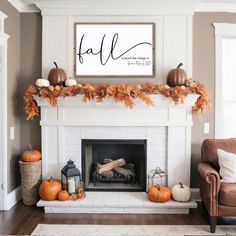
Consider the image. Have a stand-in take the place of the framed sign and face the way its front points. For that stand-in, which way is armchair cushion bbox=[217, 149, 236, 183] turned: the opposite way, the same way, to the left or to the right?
to the right

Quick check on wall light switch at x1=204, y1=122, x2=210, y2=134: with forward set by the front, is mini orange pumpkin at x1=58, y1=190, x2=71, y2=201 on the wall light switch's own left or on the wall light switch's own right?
on the wall light switch's own right

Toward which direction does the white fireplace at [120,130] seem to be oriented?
toward the camera

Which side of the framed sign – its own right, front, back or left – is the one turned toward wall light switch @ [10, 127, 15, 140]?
right

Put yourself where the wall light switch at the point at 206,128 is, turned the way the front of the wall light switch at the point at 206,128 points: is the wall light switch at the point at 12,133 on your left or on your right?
on your right

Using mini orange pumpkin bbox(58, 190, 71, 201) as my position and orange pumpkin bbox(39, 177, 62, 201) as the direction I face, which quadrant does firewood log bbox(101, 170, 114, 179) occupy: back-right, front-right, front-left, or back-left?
back-right

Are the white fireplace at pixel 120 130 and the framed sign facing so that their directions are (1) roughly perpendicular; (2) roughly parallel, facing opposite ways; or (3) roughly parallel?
roughly parallel

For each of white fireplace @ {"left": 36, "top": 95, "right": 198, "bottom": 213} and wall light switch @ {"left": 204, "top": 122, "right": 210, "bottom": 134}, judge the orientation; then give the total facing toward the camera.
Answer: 2

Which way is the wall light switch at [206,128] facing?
toward the camera

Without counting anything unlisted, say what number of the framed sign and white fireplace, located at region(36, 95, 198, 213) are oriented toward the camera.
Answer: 2

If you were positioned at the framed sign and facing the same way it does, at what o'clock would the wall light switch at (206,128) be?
The wall light switch is roughly at 9 o'clock from the framed sign.

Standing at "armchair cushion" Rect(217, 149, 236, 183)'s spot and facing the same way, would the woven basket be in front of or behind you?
in front

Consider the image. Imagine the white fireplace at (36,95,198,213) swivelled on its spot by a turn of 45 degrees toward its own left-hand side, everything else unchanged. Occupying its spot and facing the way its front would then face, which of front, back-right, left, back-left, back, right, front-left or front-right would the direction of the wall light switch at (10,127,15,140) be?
back-right
